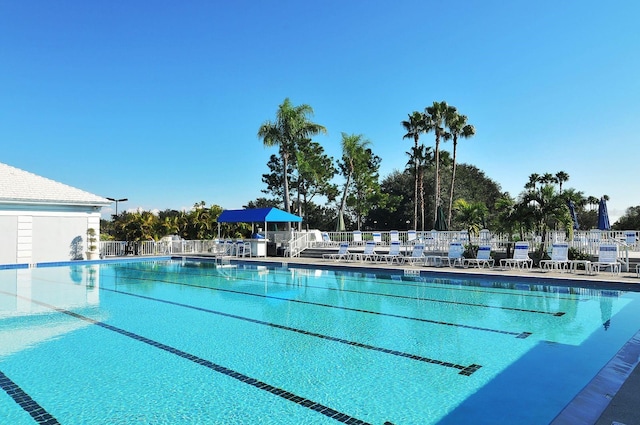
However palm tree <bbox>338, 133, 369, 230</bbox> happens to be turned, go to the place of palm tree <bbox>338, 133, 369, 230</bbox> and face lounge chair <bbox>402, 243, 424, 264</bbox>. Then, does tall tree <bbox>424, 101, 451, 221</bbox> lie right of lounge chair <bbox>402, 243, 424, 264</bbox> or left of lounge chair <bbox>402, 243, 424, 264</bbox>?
left

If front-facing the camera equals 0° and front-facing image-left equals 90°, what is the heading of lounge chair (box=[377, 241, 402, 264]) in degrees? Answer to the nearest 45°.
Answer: approximately 45°

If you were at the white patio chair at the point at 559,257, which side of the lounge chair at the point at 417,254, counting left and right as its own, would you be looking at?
left

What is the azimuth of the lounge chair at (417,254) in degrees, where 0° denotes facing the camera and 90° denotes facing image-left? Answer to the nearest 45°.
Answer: approximately 45°

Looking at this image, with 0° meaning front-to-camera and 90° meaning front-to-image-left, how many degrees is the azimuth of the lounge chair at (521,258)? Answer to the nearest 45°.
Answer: approximately 45°

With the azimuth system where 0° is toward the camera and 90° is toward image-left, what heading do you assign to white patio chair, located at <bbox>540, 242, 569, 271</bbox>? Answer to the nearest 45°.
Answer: approximately 45°

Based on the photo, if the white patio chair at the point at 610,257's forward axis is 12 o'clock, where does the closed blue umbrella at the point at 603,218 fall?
The closed blue umbrella is roughly at 6 o'clock from the white patio chair.

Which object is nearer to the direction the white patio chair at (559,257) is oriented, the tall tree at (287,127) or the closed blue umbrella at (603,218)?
the tall tree

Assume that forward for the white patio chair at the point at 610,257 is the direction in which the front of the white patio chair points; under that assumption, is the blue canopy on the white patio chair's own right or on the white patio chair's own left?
on the white patio chair's own right
